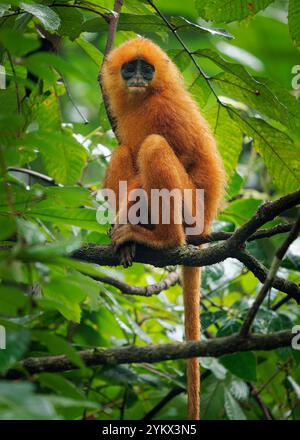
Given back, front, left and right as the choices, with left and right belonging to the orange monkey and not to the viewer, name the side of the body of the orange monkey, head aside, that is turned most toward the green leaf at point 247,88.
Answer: left

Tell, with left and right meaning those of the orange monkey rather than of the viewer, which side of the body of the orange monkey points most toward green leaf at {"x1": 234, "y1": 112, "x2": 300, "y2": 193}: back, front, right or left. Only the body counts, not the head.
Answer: left

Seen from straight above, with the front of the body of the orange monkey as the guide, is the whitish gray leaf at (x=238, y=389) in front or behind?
behind

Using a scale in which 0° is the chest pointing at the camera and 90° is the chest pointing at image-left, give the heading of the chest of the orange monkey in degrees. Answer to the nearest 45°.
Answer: approximately 45°

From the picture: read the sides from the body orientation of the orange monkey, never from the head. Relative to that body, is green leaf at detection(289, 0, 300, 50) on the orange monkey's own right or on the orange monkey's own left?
on the orange monkey's own left

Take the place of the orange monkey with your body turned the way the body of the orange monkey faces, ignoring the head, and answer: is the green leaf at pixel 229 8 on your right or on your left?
on your left
